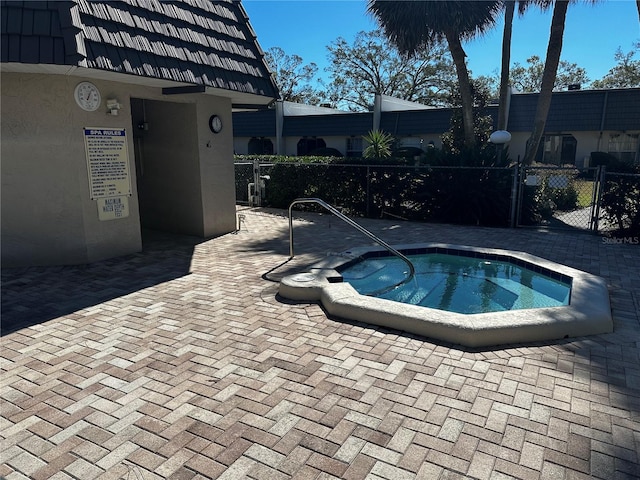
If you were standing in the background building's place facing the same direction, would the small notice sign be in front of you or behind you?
in front

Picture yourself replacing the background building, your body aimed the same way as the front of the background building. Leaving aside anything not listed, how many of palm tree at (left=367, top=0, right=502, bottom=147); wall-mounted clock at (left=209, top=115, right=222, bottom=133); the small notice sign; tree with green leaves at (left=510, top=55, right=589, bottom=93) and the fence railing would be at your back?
1

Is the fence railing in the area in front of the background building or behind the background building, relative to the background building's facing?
in front

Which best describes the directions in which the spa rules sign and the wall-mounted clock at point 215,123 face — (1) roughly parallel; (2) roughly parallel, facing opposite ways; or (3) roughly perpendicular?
roughly parallel

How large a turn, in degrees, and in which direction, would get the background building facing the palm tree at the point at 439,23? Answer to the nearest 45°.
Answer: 0° — it already faces it

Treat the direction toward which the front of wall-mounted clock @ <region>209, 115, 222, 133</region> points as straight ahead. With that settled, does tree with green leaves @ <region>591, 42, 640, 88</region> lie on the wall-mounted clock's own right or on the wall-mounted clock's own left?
on the wall-mounted clock's own left

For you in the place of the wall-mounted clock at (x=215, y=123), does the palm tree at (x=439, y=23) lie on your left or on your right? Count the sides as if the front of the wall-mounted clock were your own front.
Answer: on your left

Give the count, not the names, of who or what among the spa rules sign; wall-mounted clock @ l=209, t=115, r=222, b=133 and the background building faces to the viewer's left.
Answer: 0

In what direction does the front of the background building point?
toward the camera

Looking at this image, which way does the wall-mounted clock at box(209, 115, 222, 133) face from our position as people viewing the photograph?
facing the viewer and to the right of the viewer

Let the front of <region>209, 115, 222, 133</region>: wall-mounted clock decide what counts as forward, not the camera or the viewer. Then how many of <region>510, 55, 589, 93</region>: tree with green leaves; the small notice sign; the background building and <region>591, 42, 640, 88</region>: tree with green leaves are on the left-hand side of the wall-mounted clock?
3

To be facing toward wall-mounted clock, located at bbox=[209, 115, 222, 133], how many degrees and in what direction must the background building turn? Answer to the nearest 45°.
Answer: approximately 45° to its right
